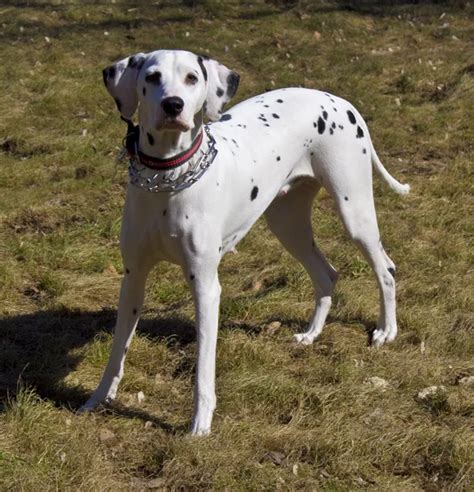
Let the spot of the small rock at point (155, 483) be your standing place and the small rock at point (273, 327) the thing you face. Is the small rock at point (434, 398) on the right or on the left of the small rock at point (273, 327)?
right

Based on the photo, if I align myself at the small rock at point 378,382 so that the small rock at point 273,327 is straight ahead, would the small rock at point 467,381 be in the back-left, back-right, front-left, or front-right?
back-right

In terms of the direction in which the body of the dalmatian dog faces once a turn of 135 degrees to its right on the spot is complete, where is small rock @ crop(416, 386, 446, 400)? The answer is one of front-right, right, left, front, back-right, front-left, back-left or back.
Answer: right

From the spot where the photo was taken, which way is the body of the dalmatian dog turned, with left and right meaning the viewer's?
facing the viewer and to the left of the viewer

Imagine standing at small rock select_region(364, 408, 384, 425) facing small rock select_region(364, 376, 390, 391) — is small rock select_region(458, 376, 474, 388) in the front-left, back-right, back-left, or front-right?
front-right

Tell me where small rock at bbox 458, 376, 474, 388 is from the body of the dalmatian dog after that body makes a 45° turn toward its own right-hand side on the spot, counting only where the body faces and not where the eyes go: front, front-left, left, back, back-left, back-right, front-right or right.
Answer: back

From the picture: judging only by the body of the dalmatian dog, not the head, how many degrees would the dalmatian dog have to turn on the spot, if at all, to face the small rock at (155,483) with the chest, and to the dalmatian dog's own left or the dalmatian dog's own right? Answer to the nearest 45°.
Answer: approximately 45° to the dalmatian dog's own left

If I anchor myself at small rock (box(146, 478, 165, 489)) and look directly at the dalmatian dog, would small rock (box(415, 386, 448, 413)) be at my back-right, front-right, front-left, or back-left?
front-right
